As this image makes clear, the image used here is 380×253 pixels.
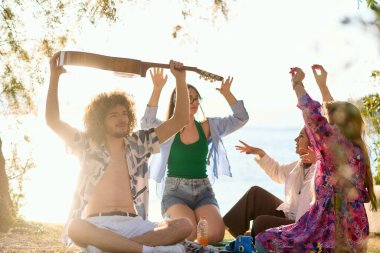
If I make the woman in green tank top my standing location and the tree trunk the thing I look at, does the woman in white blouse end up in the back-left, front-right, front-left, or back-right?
back-right

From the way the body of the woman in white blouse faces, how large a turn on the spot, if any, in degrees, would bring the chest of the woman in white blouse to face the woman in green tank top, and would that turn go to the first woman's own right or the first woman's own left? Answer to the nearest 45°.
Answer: approximately 45° to the first woman's own right

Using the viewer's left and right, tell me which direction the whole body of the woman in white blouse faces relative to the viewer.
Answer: facing the viewer and to the left of the viewer
